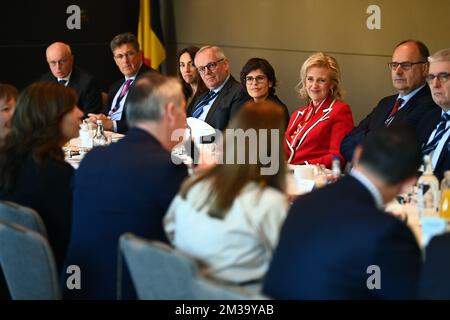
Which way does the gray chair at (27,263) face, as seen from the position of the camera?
facing away from the viewer and to the right of the viewer

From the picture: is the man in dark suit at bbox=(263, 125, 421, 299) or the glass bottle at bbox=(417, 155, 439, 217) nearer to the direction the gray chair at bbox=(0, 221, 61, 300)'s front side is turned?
the glass bottle

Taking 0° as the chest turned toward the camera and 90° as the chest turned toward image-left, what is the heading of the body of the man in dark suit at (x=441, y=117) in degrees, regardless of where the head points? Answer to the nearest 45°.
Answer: approximately 45°

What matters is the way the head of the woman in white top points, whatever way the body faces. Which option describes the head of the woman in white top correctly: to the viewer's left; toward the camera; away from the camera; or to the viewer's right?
away from the camera

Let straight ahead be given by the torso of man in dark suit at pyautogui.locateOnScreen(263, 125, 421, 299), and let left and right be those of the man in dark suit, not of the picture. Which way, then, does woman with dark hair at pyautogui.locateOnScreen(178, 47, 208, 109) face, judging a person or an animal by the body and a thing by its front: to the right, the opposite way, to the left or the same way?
the opposite way

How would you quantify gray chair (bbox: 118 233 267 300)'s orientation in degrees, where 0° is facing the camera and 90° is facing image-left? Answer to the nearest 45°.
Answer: approximately 225°

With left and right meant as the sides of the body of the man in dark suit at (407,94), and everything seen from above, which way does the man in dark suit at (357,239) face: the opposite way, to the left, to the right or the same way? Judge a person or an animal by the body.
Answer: the opposite way

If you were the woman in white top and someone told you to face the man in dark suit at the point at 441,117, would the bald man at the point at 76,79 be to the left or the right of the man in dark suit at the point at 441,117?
left

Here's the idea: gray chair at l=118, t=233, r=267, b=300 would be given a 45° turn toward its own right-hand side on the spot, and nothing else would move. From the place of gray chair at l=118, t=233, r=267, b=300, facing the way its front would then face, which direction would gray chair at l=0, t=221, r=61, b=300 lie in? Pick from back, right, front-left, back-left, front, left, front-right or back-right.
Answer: back-left

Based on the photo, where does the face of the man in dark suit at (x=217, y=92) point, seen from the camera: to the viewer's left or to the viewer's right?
to the viewer's left

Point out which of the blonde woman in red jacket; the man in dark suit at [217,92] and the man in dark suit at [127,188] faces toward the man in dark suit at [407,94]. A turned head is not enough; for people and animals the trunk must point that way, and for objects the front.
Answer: the man in dark suit at [127,188]

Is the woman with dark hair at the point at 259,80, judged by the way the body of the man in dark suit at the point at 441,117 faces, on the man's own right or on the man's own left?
on the man's own right

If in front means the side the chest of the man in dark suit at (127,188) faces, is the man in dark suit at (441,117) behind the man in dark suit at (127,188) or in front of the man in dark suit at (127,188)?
in front
